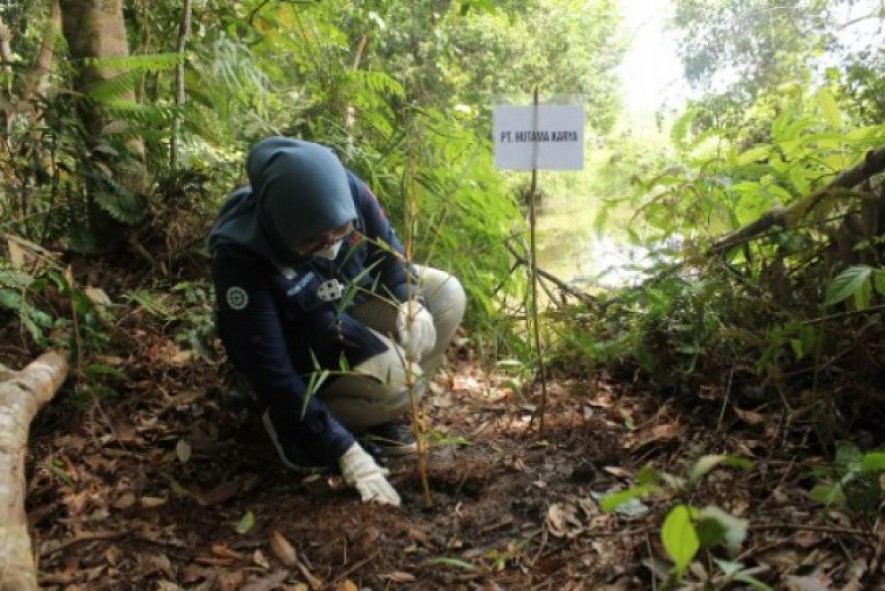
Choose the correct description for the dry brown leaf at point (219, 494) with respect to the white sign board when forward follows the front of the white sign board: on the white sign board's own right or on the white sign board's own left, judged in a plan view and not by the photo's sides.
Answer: on the white sign board's own right

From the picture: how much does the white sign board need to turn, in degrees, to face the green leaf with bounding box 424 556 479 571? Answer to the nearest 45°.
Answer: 0° — it already faces it

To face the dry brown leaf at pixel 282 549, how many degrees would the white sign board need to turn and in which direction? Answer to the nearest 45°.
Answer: approximately 45° to its right

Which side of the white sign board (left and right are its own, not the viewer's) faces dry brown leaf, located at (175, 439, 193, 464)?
right

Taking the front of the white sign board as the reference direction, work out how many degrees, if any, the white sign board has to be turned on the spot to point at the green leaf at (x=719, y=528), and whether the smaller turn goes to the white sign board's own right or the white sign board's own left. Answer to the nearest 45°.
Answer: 0° — it already faces it

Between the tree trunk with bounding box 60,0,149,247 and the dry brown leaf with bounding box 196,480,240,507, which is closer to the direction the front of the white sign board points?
the dry brown leaf

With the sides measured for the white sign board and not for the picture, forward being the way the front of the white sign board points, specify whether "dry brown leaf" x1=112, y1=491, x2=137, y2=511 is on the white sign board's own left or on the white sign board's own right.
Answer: on the white sign board's own right

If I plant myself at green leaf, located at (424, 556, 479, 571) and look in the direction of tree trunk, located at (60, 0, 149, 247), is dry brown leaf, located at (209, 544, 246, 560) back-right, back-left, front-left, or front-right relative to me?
front-left

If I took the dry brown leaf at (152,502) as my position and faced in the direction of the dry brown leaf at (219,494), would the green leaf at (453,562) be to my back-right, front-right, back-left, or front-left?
front-right

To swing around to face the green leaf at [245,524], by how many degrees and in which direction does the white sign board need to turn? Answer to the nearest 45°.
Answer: approximately 45° to its right

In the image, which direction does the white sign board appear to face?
toward the camera
